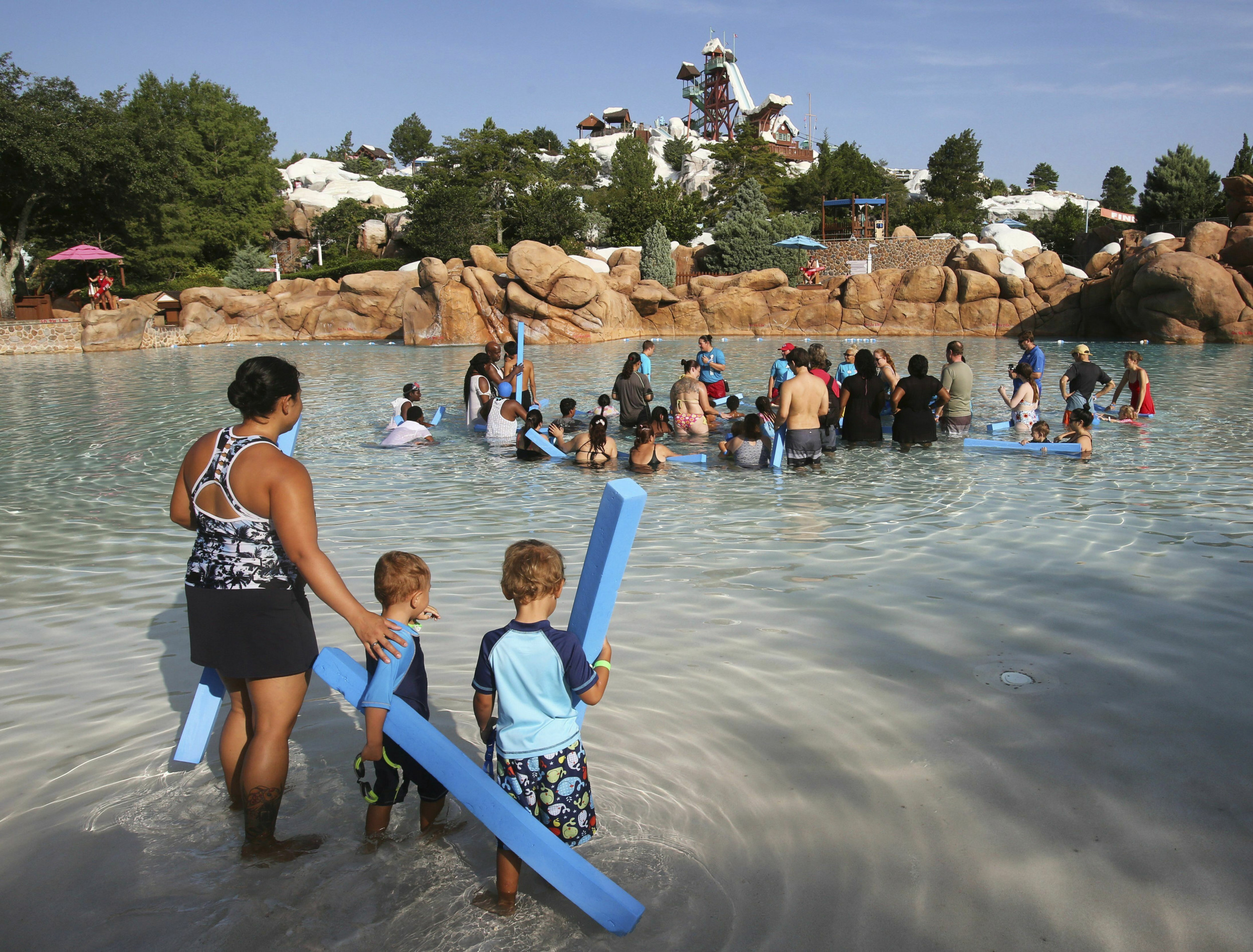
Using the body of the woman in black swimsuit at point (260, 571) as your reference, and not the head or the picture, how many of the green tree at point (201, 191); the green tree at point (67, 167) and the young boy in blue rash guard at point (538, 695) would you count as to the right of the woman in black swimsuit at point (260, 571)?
1

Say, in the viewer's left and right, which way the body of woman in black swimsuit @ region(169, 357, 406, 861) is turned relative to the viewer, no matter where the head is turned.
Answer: facing away from the viewer and to the right of the viewer

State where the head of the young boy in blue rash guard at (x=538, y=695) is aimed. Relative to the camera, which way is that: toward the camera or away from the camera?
away from the camera

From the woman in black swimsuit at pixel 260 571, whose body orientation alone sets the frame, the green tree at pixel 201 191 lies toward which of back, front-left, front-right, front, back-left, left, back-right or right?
front-left

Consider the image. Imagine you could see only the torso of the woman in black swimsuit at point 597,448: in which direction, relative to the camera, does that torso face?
away from the camera

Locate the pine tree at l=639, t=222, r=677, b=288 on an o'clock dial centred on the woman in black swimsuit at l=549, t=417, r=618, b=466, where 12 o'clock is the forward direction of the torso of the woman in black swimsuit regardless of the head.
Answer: The pine tree is roughly at 12 o'clock from the woman in black swimsuit.

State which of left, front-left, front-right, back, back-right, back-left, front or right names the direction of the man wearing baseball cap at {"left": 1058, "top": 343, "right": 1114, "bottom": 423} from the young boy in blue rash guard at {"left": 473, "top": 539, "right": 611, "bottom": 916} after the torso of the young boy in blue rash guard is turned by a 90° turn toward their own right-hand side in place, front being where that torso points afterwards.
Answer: front-left

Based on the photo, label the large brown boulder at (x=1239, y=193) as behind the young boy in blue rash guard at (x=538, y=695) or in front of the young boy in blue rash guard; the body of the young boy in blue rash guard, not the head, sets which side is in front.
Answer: in front

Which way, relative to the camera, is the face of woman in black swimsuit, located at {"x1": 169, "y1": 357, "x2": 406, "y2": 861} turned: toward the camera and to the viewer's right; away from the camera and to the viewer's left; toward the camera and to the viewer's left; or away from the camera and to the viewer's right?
away from the camera and to the viewer's right

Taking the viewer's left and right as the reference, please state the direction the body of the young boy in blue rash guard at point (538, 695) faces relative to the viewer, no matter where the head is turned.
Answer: facing away from the viewer

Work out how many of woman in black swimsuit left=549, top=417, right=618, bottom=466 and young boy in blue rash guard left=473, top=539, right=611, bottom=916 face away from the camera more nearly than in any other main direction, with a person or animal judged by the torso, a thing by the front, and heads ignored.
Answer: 2

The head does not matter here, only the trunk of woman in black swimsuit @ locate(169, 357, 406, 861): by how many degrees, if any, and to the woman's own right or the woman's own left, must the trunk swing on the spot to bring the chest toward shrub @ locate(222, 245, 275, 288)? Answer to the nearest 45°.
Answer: approximately 45° to the woman's own left
